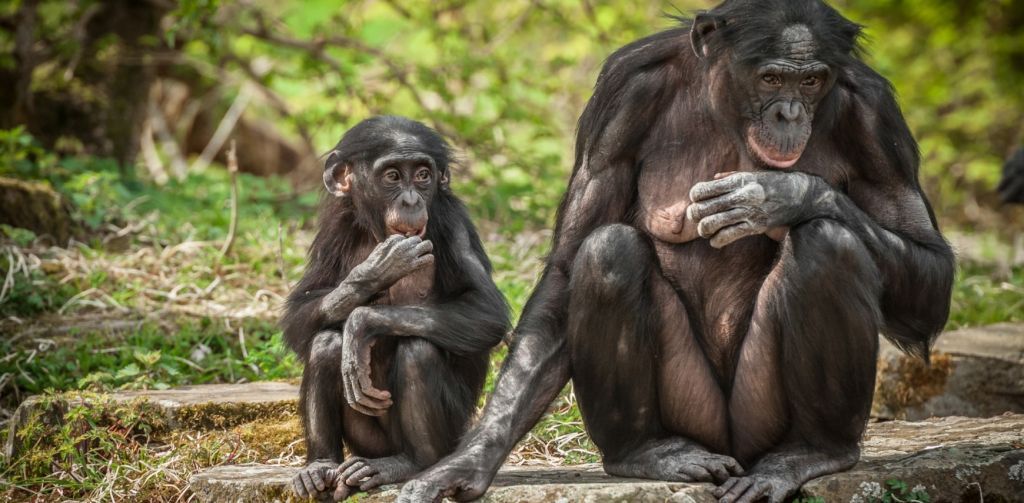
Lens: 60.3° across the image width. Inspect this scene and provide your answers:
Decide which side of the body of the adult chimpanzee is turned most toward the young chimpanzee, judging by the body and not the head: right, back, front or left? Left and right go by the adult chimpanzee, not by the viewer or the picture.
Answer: right

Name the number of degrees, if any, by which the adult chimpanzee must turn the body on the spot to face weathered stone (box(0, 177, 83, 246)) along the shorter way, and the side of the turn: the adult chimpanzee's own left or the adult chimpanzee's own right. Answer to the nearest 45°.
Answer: approximately 135° to the adult chimpanzee's own right

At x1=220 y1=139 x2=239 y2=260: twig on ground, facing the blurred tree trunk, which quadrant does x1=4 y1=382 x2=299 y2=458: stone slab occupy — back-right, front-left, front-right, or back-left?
back-left

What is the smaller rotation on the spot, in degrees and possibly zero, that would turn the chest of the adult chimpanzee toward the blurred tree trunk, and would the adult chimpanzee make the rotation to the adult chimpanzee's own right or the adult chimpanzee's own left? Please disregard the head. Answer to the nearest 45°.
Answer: approximately 135° to the adult chimpanzee's own right

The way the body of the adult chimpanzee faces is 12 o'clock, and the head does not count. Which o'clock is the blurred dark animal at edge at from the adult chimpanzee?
The blurred dark animal at edge is roughly at 7 o'clock from the adult chimpanzee.

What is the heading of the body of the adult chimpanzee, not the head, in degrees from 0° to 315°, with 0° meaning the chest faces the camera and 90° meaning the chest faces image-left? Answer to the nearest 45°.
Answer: approximately 0°

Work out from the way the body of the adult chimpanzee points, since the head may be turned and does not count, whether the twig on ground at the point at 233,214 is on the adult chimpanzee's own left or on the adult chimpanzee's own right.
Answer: on the adult chimpanzee's own right

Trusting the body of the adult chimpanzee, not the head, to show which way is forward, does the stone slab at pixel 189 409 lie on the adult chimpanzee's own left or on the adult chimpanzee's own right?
on the adult chimpanzee's own right
